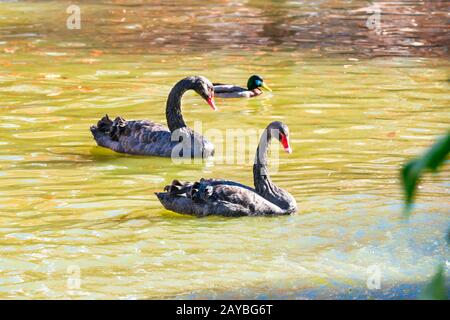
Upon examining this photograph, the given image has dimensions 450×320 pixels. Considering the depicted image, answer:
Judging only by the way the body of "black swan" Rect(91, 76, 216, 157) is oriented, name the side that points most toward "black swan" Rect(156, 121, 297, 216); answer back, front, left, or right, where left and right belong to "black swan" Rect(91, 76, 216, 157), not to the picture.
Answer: right

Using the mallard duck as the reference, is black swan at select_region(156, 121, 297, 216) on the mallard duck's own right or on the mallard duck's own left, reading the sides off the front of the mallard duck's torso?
on the mallard duck's own right

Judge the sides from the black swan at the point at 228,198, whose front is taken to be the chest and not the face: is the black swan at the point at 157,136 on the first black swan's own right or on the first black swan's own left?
on the first black swan's own left

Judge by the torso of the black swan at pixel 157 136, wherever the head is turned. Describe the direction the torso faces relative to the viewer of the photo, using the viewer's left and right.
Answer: facing to the right of the viewer

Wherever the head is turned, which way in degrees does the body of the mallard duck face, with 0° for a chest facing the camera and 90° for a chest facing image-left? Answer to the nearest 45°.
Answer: approximately 270°

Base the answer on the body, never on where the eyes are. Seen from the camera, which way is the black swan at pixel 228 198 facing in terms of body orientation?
to the viewer's right

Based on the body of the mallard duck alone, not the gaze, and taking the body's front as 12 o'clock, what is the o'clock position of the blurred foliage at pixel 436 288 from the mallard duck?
The blurred foliage is roughly at 3 o'clock from the mallard duck.
